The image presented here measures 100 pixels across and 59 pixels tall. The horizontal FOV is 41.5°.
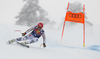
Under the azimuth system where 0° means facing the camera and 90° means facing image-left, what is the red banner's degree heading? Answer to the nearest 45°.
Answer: approximately 0°
